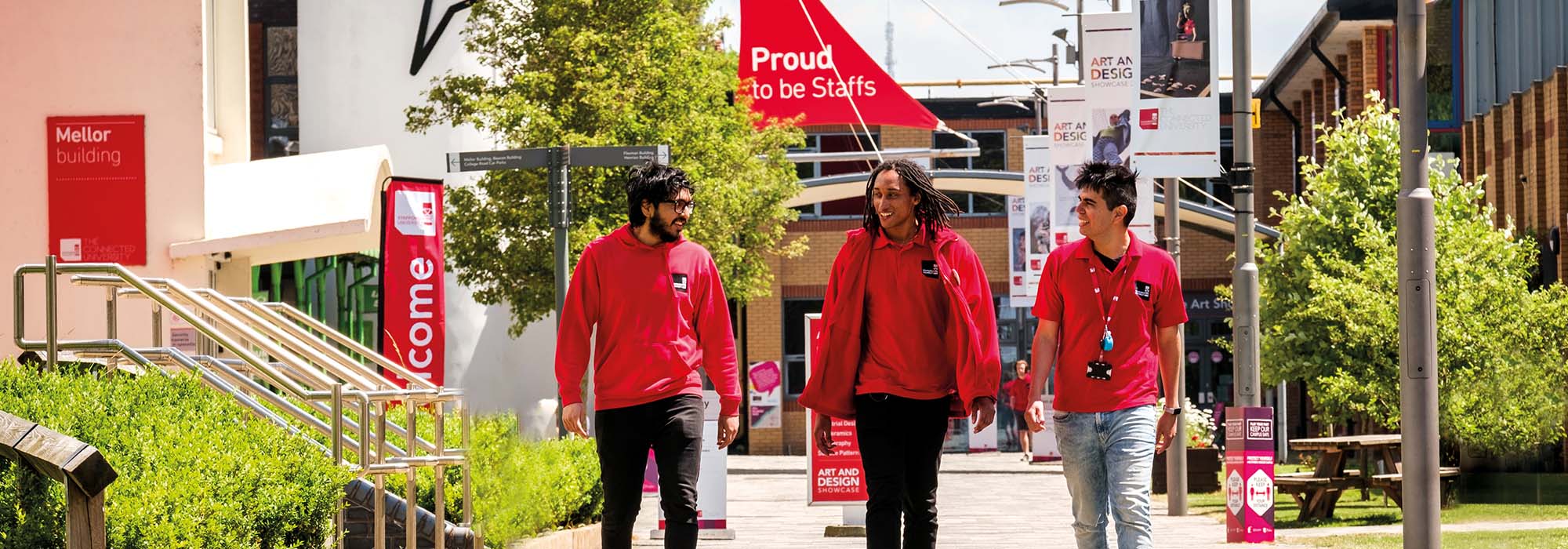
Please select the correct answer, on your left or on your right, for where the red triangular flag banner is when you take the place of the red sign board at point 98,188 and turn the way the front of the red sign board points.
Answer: on your left

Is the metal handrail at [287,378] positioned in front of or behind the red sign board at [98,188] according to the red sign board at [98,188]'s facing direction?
in front

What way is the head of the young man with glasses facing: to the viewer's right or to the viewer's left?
to the viewer's right

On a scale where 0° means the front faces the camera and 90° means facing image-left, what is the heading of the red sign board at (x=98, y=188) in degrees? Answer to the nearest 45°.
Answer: approximately 0°

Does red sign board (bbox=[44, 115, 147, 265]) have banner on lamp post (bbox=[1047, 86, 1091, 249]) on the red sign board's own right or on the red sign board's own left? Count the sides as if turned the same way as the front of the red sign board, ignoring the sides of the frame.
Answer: on the red sign board's own left

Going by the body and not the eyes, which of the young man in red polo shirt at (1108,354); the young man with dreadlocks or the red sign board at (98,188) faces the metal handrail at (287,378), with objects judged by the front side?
the red sign board

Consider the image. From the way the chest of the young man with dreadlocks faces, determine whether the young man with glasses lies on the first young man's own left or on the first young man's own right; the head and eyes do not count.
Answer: on the first young man's own right

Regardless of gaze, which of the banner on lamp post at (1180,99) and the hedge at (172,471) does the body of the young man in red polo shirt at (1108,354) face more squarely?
the hedge

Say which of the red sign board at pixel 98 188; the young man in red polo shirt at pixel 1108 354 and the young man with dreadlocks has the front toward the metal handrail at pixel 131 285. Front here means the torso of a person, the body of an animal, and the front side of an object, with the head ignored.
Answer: the red sign board

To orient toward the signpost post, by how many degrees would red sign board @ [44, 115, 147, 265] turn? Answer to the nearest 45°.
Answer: approximately 45° to its left

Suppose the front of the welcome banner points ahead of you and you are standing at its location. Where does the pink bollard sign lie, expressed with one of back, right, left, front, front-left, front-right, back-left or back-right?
front-left
